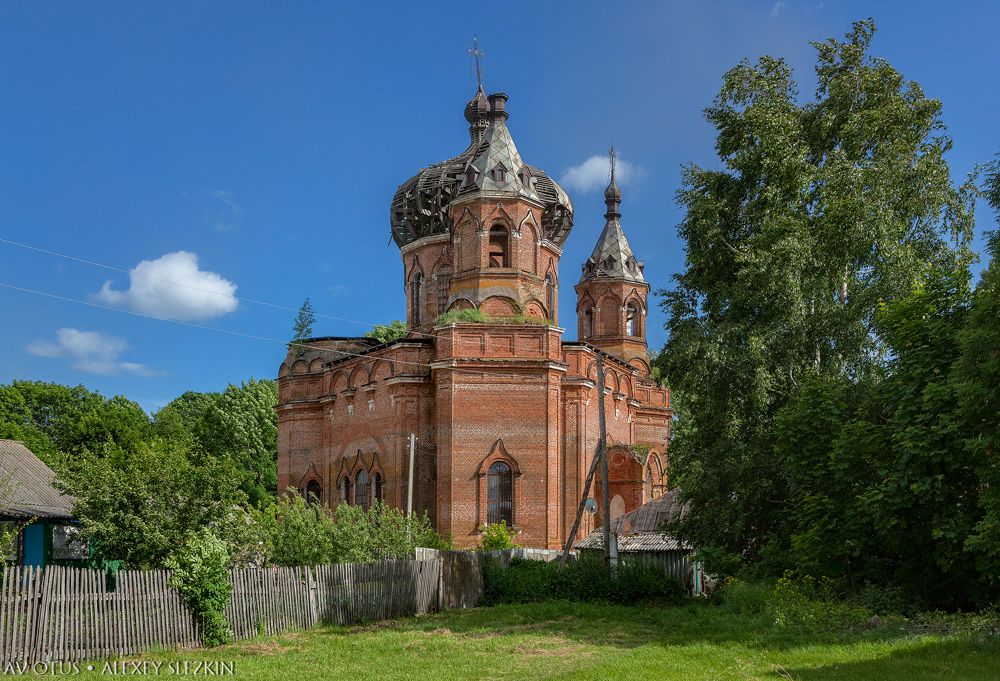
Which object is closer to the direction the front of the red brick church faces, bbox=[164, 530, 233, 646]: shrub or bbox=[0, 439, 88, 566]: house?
the shrub

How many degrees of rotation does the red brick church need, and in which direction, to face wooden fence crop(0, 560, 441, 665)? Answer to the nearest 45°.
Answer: approximately 45° to its right

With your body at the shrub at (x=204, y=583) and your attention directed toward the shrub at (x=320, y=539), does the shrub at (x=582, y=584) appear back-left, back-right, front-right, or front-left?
front-right

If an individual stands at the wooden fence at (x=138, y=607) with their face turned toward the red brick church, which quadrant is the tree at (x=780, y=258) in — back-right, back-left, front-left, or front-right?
front-right

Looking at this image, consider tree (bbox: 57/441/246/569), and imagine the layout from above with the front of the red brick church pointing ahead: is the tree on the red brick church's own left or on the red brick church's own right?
on the red brick church's own right

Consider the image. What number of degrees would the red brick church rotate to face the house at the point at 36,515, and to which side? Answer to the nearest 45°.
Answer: approximately 90° to its right

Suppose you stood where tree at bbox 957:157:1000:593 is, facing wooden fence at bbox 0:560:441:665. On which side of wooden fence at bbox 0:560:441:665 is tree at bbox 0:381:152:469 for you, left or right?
right
